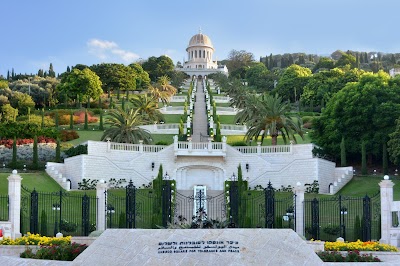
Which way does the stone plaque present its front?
toward the camera

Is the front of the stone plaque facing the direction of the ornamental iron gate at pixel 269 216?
no

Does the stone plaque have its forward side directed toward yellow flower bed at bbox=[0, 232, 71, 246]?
no

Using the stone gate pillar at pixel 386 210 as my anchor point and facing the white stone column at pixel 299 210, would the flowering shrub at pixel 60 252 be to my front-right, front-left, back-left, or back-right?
front-left

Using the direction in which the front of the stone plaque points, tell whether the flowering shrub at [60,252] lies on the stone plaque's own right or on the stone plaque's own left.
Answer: on the stone plaque's own right

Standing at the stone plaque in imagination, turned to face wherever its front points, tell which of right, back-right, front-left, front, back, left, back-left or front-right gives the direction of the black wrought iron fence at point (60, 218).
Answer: back-right

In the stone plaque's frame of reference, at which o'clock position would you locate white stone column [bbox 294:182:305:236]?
The white stone column is roughly at 7 o'clock from the stone plaque.

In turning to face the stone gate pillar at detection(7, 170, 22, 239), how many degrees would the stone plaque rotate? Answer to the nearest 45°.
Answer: approximately 135° to its right

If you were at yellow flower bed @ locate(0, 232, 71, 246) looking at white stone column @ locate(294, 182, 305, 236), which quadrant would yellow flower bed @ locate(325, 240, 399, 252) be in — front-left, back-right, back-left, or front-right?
front-right

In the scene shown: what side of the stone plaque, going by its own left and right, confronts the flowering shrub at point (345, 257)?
left

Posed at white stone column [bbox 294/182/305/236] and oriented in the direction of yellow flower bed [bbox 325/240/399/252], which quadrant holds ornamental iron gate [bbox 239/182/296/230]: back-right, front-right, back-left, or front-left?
back-right

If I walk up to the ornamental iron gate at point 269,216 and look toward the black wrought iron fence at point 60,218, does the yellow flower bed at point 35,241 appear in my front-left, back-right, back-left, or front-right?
front-left
